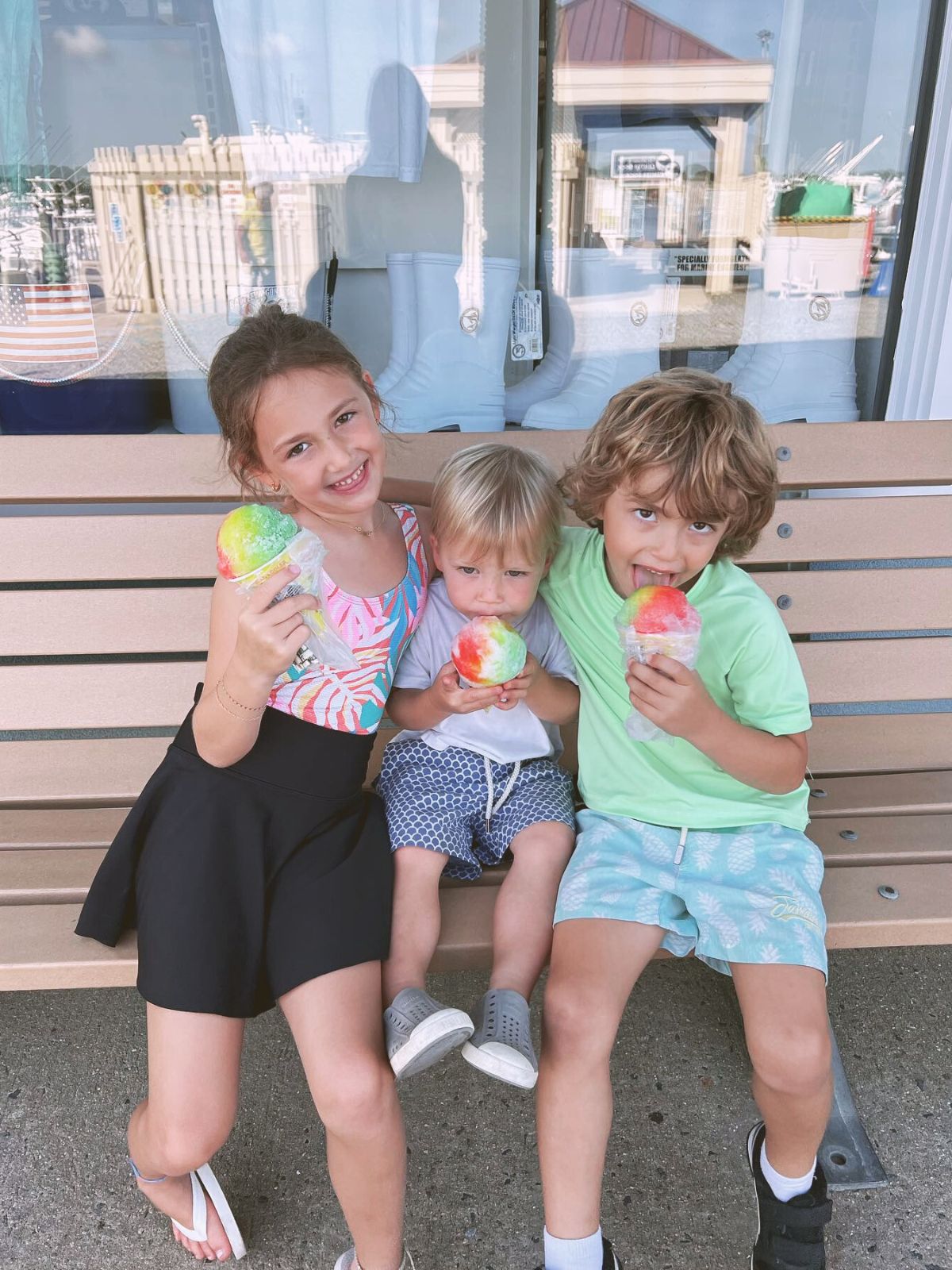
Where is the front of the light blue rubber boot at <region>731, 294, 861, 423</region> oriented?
to the viewer's left

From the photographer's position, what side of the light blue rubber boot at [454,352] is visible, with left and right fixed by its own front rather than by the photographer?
left

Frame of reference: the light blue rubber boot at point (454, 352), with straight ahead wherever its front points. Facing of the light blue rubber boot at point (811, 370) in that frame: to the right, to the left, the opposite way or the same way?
the same way

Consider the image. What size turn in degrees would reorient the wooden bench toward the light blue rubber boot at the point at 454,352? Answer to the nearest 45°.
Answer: approximately 180°

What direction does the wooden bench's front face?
toward the camera

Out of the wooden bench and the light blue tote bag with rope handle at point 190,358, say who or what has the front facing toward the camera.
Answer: the wooden bench

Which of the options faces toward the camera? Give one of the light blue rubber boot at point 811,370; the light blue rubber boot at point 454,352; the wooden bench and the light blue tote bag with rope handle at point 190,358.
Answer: the wooden bench

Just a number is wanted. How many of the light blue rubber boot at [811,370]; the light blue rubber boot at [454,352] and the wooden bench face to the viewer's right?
0

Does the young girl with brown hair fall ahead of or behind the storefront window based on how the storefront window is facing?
ahead

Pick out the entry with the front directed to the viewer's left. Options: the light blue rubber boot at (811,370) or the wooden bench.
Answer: the light blue rubber boot

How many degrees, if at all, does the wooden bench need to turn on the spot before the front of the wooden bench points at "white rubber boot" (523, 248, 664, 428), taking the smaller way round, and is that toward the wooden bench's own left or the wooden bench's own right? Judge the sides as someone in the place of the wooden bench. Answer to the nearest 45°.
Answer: approximately 135° to the wooden bench's own left

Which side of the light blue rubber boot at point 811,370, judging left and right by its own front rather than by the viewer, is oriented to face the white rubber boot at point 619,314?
front

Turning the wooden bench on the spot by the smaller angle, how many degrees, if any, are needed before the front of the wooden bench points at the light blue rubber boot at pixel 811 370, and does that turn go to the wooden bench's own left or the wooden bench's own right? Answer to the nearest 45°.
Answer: approximately 135° to the wooden bench's own left

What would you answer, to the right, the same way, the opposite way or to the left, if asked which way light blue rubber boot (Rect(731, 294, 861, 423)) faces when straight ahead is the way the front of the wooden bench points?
to the right
